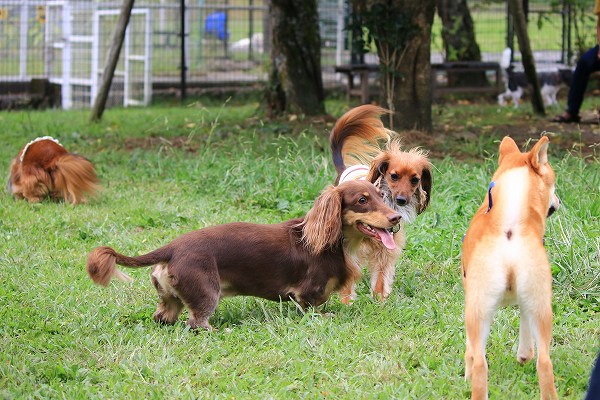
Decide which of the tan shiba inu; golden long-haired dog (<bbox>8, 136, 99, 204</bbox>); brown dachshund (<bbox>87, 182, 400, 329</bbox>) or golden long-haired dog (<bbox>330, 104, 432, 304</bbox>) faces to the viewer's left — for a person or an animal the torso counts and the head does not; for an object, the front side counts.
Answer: golden long-haired dog (<bbox>8, 136, 99, 204</bbox>)

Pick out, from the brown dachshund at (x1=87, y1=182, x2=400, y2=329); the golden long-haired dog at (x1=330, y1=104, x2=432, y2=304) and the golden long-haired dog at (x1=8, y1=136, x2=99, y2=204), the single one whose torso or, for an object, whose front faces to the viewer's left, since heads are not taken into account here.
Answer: the golden long-haired dog at (x1=8, y1=136, x2=99, y2=204)

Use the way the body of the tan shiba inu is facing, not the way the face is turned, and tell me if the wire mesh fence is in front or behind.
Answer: in front

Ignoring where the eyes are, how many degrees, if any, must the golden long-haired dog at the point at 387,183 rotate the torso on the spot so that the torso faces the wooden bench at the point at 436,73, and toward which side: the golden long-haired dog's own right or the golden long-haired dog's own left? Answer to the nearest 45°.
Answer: approximately 135° to the golden long-haired dog's own left

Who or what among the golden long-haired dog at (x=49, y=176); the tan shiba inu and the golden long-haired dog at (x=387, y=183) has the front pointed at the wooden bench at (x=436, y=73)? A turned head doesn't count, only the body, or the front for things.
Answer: the tan shiba inu

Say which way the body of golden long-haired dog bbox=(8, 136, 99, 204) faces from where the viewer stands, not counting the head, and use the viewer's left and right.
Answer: facing to the left of the viewer

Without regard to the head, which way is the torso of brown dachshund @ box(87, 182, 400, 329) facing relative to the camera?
to the viewer's right

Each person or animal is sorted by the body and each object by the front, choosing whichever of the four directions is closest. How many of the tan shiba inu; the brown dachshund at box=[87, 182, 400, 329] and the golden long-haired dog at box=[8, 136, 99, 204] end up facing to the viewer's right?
1

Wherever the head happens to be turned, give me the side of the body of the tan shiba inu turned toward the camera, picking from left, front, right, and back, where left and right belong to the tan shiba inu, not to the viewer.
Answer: back

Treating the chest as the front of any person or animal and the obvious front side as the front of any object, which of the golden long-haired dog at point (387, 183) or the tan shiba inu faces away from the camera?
the tan shiba inu

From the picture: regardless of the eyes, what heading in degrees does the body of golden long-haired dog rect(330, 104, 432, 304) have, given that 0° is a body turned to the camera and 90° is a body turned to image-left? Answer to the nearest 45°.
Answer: approximately 315°

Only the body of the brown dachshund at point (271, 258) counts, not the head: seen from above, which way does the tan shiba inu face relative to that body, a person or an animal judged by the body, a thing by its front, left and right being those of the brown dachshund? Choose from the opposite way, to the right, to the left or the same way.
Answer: to the left
